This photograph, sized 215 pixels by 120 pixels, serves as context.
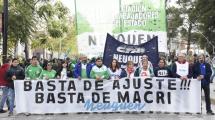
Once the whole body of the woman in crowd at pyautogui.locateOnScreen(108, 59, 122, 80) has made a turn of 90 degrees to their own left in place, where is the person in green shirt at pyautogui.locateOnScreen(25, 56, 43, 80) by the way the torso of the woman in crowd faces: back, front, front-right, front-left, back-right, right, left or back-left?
back

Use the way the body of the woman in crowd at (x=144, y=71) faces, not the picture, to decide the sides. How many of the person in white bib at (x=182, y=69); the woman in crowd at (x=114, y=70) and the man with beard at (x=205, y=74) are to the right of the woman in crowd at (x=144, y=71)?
1

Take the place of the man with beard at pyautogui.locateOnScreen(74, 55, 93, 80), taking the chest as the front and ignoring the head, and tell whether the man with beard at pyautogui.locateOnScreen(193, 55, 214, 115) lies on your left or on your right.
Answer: on your left

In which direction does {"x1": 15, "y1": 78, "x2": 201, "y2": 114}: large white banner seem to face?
toward the camera

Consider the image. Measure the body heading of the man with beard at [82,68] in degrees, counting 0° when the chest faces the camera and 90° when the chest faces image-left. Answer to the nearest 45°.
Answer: approximately 0°

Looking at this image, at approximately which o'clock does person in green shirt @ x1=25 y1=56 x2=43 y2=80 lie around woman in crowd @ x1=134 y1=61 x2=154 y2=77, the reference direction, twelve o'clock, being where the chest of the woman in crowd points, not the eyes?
The person in green shirt is roughly at 3 o'clock from the woman in crowd.

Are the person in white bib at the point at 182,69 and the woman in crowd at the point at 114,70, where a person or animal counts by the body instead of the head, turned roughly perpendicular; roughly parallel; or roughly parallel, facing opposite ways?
roughly parallel

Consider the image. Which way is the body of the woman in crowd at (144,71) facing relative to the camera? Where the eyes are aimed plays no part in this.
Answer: toward the camera

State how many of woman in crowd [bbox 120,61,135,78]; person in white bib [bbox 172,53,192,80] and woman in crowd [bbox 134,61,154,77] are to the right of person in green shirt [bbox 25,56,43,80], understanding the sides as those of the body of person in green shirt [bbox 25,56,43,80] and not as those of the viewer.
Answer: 0

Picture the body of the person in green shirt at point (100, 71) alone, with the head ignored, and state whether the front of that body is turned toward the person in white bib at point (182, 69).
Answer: no

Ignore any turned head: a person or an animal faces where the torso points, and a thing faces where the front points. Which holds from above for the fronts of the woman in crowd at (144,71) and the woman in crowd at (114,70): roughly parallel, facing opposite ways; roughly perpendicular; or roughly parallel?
roughly parallel

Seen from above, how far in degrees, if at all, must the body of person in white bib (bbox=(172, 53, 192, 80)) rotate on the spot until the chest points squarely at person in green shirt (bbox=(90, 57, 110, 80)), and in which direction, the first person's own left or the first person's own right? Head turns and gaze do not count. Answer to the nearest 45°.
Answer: approximately 90° to the first person's own right

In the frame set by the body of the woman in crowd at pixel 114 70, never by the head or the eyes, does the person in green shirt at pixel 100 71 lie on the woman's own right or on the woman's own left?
on the woman's own right

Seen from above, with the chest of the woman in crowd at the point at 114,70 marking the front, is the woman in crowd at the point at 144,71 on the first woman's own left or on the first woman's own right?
on the first woman's own left

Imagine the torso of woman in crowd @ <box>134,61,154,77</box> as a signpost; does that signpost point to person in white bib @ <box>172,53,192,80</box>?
no

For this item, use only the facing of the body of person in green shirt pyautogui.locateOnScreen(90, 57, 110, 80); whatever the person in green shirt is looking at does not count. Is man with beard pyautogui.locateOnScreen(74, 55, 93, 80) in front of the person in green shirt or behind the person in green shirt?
behind
